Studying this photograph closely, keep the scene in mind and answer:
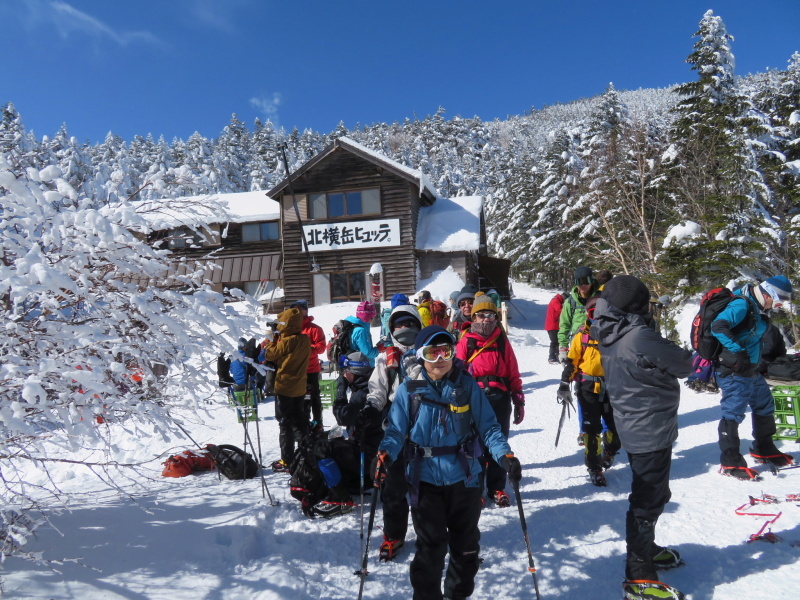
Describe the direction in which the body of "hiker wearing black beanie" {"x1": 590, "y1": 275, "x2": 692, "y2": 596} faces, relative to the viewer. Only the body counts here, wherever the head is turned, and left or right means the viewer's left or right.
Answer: facing away from the viewer and to the right of the viewer

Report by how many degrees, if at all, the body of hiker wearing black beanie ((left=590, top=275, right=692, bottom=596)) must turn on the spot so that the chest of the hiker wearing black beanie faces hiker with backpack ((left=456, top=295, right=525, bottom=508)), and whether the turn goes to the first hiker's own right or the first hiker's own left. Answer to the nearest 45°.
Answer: approximately 90° to the first hiker's own left

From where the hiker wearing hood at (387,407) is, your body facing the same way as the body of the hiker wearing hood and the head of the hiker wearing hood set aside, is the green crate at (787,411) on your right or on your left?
on your left

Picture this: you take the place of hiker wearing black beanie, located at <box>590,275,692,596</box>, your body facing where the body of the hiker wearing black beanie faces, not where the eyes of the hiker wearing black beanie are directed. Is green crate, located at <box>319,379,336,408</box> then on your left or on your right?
on your left

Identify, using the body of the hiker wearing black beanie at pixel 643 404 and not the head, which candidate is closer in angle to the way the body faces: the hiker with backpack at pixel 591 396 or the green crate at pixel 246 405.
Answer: the hiker with backpack

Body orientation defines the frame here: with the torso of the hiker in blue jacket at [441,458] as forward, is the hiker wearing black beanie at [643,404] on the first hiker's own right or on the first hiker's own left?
on the first hiker's own left

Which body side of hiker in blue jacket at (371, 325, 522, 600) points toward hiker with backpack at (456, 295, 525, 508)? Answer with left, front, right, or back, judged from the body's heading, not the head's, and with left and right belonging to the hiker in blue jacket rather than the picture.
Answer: back

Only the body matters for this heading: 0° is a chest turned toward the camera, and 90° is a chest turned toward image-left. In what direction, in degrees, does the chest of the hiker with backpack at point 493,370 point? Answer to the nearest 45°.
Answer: approximately 0°

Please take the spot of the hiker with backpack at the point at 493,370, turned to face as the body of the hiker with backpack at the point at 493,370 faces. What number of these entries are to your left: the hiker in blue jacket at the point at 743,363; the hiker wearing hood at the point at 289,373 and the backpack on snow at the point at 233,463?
1
